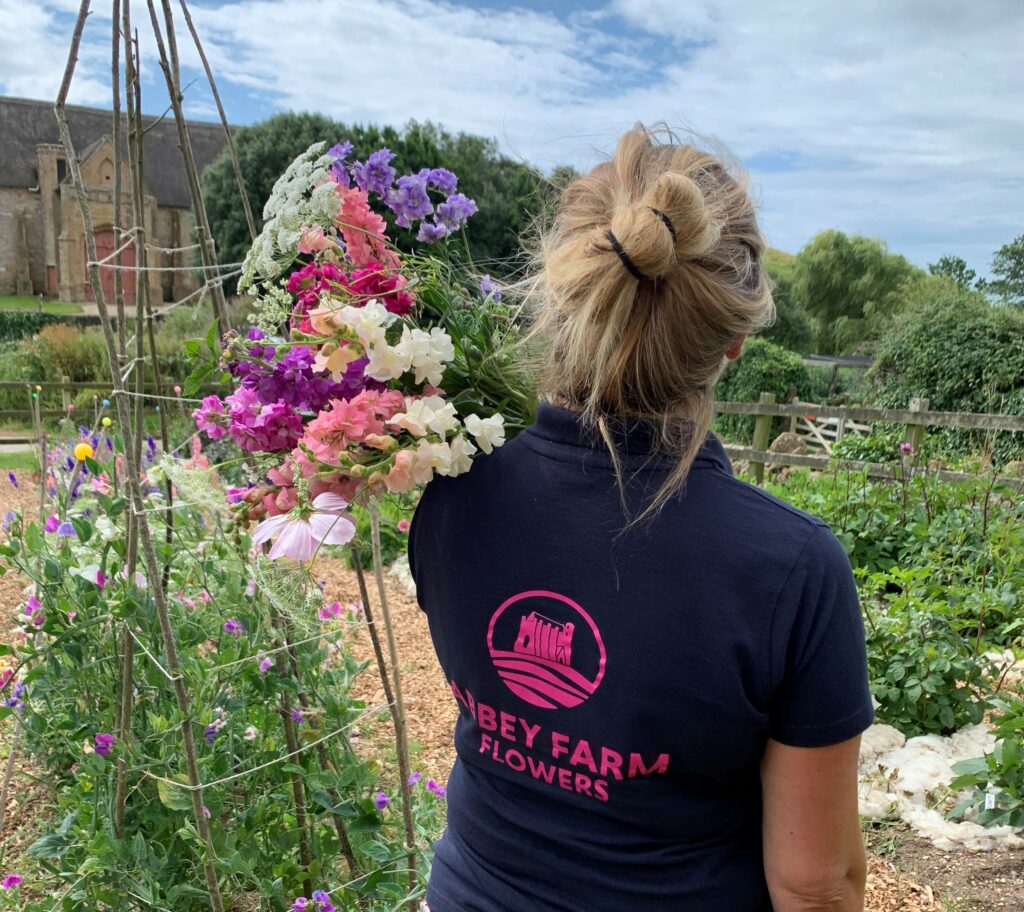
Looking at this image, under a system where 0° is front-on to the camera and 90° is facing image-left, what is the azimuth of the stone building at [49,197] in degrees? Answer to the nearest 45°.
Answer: approximately 0°

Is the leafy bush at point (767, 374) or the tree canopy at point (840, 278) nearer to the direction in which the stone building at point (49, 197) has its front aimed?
the leafy bush

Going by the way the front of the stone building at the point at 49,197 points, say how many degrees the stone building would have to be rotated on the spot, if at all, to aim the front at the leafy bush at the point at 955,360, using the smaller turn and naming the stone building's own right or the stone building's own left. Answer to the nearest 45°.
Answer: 0° — it already faces it

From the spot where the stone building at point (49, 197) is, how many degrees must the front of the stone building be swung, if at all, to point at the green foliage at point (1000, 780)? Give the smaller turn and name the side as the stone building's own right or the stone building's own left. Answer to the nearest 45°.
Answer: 0° — it already faces it

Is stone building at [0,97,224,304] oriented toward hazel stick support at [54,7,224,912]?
yes

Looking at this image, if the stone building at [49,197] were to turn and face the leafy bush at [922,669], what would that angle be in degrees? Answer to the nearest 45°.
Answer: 0° — it already faces it

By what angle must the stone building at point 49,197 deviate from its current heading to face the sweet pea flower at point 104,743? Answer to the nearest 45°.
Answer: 0° — it already faces it

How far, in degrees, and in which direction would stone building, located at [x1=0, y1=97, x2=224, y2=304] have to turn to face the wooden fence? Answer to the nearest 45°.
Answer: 0° — it already faces it
